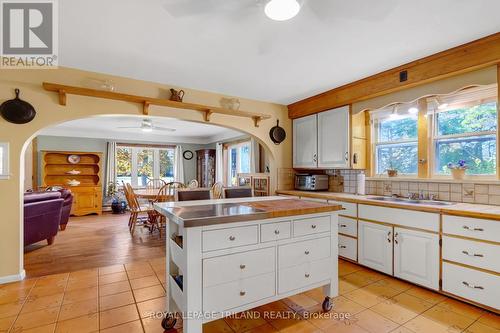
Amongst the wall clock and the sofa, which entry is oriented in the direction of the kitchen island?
the wall clock

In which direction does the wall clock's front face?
toward the camera

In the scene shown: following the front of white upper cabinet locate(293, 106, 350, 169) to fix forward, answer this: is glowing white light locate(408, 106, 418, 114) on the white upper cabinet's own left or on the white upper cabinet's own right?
on the white upper cabinet's own left

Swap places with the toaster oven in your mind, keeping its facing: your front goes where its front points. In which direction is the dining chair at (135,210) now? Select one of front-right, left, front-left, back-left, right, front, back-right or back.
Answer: front-right

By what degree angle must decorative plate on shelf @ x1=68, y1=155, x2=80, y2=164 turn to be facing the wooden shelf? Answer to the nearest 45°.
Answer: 0° — it already faces it

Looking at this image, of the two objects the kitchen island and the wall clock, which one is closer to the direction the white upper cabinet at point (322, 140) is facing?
the kitchen island

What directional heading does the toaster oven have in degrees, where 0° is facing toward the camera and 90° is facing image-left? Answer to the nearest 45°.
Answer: approximately 45°

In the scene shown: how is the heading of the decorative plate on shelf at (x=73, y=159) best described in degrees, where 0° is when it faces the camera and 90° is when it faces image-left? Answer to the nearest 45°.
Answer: approximately 0°

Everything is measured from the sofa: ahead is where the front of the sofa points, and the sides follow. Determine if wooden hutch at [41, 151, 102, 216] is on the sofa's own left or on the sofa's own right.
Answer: on the sofa's own right

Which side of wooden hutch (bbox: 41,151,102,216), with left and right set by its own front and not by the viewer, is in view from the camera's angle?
front

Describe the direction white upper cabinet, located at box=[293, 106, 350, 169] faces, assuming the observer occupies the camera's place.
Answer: facing the viewer and to the left of the viewer

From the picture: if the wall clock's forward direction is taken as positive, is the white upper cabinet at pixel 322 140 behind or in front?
in front

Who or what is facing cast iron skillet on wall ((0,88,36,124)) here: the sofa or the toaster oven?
the toaster oven

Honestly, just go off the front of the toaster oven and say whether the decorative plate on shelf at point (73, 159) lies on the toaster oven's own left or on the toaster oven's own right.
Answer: on the toaster oven's own right
